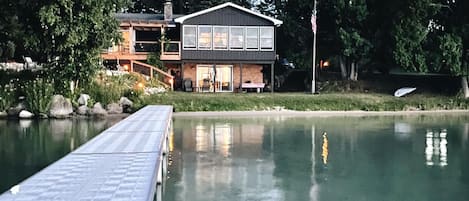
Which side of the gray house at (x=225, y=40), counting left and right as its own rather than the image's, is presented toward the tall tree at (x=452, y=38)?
left

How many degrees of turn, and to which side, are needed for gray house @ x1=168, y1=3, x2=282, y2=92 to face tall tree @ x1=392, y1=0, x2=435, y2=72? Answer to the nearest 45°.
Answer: approximately 90° to its left

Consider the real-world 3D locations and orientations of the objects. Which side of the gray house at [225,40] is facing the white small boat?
left

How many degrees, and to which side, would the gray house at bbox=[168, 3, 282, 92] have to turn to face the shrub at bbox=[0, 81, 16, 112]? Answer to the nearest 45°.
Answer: approximately 45° to its right

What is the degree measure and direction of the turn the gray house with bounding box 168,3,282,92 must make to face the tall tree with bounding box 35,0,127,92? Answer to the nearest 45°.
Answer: approximately 45° to its right

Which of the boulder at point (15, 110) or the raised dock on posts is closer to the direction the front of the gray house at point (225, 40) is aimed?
the raised dock on posts

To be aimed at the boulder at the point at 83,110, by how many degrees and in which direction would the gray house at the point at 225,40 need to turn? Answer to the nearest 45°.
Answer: approximately 45° to its right

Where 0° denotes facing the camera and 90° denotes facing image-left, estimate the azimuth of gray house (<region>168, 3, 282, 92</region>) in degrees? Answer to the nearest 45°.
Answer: approximately 0°

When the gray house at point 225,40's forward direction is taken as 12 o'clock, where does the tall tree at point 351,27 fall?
The tall tree is roughly at 9 o'clock from the gray house.
